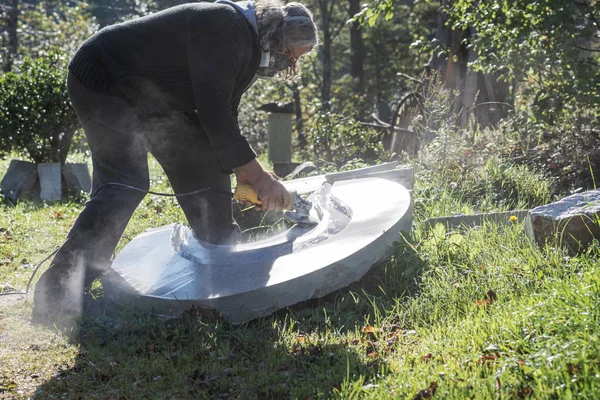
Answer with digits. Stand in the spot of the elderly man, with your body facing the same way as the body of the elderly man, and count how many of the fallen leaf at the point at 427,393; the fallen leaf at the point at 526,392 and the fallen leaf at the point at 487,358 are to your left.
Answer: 0

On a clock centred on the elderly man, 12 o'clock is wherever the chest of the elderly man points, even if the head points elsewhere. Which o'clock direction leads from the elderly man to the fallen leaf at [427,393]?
The fallen leaf is roughly at 2 o'clock from the elderly man.

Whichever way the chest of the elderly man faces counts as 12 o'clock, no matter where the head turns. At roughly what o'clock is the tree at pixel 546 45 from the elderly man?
The tree is roughly at 11 o'clock from the elderly man.

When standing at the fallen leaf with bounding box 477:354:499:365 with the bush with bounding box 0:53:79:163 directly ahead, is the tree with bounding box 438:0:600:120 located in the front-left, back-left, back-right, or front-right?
front-right

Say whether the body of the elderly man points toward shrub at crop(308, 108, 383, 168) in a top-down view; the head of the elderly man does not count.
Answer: no

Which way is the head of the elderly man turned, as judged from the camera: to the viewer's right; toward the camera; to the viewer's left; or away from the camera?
to the viewer's right

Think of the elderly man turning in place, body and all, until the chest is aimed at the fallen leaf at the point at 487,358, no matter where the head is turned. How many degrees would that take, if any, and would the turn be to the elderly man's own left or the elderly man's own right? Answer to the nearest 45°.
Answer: approximately 45° to the elderly man's own right

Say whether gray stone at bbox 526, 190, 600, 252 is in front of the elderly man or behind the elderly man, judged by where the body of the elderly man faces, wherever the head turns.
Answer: in front

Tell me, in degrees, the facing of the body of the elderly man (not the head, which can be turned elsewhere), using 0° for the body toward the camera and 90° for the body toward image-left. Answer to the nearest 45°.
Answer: approximately 270°
